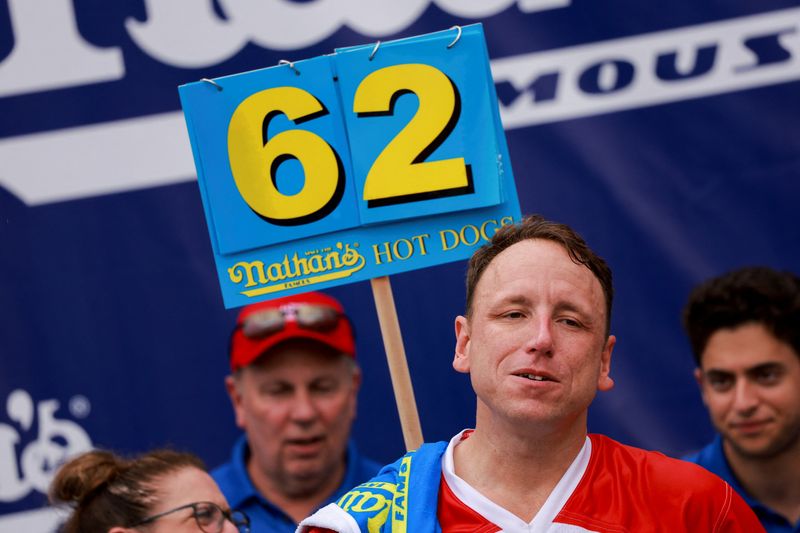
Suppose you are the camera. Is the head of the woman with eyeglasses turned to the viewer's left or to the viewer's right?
to the viewer's right

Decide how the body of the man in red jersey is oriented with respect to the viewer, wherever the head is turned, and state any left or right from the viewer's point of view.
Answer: facing the viewer

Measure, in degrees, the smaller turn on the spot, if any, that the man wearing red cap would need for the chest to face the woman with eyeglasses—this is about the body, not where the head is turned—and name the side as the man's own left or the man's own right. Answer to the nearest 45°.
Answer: approximately 45° to the man's own right

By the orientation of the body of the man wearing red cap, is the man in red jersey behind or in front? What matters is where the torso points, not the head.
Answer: in front

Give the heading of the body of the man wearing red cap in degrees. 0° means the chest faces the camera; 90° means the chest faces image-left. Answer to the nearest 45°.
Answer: approximately 0°

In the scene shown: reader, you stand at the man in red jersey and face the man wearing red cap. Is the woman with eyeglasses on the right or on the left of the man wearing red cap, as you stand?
left

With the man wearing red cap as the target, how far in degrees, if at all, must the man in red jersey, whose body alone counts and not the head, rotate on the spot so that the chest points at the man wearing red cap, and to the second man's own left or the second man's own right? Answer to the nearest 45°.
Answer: approximately 135° to the second man's own right

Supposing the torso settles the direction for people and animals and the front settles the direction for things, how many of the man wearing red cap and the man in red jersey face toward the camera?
2

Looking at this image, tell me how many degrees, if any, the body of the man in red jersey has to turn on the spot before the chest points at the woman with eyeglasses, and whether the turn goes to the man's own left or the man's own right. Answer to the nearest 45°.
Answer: approximately 135° to the man's own right
